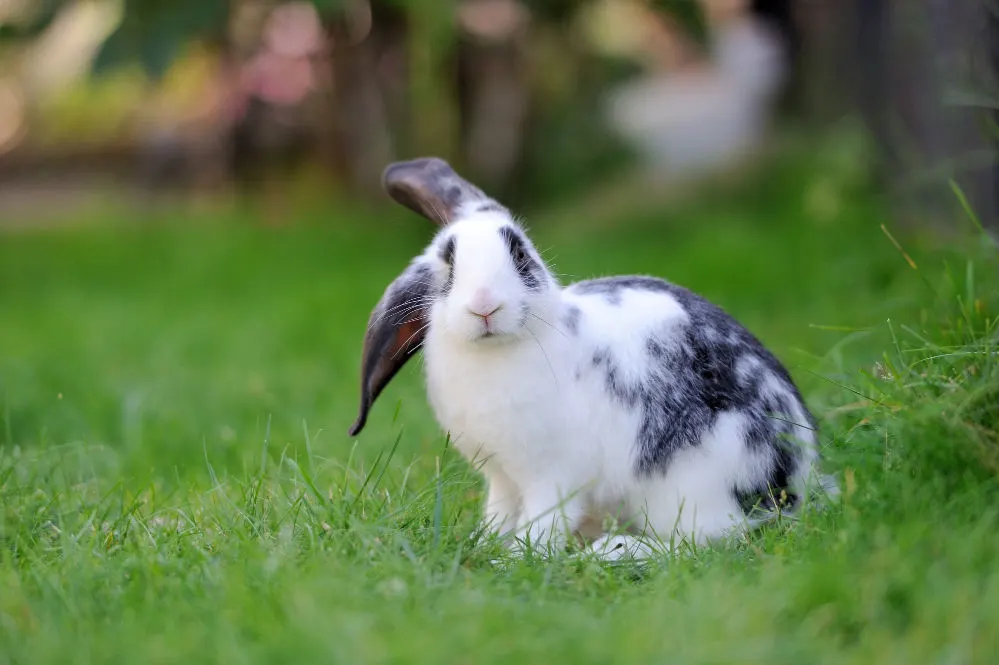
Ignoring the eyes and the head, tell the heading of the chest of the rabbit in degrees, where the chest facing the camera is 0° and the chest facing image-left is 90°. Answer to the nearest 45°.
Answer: approximately 45°

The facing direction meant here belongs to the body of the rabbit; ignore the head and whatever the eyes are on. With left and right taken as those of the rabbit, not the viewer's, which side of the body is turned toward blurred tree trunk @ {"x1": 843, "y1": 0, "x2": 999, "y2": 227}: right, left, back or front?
back

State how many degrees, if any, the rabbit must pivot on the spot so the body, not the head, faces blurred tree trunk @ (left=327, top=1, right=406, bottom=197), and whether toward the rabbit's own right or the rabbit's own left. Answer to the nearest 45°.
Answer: approximately 135° to the rabbit's own right

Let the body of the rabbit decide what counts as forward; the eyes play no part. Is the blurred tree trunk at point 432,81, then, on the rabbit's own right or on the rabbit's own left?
on the rabbit's own right

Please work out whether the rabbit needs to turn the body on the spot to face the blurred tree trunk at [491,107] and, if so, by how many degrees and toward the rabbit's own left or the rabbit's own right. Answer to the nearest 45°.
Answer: approximately 135° to the rabbit's own right
